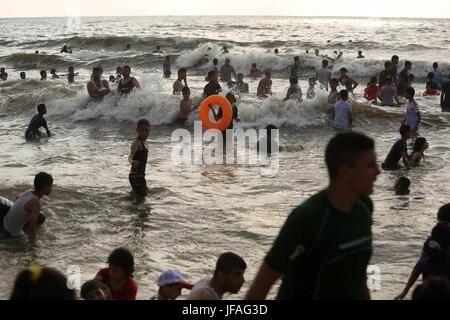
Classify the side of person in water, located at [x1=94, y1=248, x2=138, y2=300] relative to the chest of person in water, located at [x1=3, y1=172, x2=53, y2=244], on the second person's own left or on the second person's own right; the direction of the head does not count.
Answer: on the second person's own right

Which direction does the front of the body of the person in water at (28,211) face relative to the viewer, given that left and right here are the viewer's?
facing to the right of the viewer

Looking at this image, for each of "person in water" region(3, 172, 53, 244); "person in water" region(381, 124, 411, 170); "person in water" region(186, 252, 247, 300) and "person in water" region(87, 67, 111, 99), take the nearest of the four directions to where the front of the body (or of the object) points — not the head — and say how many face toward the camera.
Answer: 1

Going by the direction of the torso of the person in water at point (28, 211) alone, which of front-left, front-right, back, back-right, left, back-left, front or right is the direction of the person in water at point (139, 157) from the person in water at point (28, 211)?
front-left

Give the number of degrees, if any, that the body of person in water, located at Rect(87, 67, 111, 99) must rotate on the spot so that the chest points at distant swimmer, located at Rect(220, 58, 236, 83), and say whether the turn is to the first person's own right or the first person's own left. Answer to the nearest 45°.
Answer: approximately 135° to the first person's own left

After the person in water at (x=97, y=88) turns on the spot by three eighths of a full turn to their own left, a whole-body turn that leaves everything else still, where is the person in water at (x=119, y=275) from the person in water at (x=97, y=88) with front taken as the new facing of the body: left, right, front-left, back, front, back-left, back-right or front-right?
back-right

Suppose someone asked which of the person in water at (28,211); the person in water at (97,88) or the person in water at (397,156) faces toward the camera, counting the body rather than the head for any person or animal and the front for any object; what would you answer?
the person in water at (97,88)

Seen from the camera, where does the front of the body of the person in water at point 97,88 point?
toward the camera

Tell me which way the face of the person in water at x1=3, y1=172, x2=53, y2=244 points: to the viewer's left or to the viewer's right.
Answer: to the viewer's right
